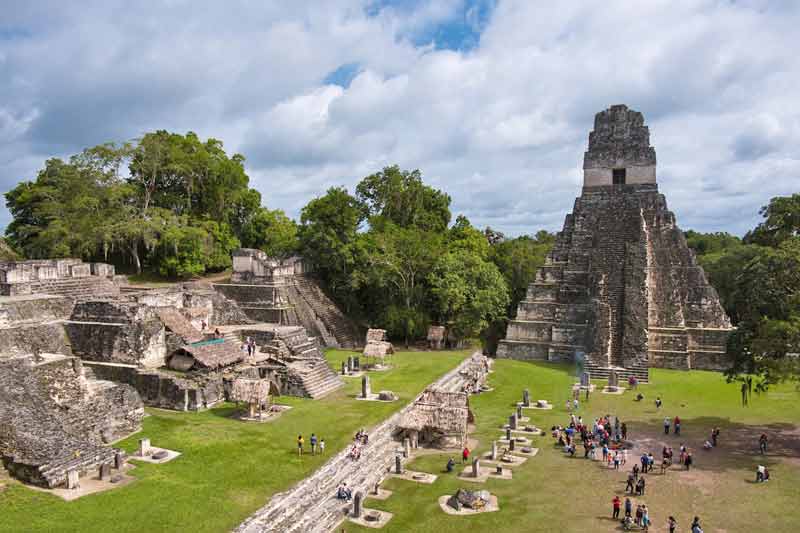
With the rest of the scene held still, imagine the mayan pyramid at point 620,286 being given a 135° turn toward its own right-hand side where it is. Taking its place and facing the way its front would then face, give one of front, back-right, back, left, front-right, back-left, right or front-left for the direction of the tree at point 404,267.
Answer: front-left

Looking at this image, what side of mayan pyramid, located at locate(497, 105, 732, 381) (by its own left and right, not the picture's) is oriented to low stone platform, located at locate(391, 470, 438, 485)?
front

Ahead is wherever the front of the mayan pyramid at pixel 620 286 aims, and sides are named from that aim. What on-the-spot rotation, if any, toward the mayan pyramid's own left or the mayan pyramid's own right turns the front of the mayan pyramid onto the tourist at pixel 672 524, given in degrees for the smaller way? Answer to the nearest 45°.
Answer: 0° — it already faces them

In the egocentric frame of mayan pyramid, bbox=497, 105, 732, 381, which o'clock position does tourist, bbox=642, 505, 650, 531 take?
The tourist is roughly at 12 o'clock from the mayan pyramid.

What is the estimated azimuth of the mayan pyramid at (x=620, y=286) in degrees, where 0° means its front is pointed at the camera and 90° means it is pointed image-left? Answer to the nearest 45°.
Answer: approximately 0°

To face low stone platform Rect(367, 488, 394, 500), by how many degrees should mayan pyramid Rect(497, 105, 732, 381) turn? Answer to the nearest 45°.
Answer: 0° — it already faces it

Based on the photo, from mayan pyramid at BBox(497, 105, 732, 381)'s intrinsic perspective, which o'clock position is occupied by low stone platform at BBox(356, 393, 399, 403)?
The low stone platform is roughly at 1 o'clock from the mayan pyramid.

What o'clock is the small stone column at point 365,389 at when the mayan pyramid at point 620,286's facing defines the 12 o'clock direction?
The small stone column is roughly at 1 o'clock from the mayan pyramid.

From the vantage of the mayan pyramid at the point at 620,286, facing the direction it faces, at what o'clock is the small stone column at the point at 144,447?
The small stone column is roughly at 1 o'clock from the mayan pyramid.

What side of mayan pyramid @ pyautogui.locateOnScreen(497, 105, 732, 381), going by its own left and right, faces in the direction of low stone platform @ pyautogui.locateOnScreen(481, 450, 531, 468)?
front

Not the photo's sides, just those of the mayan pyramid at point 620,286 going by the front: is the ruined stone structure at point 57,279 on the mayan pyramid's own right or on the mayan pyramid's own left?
on the mayan pyramid's own right

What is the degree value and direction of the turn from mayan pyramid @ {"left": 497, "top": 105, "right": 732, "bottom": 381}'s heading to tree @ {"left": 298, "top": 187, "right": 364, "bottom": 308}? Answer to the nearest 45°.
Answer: approximately 90° to its right

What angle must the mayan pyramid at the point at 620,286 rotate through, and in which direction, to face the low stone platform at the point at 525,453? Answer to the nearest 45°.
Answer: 0° — it already faces it
